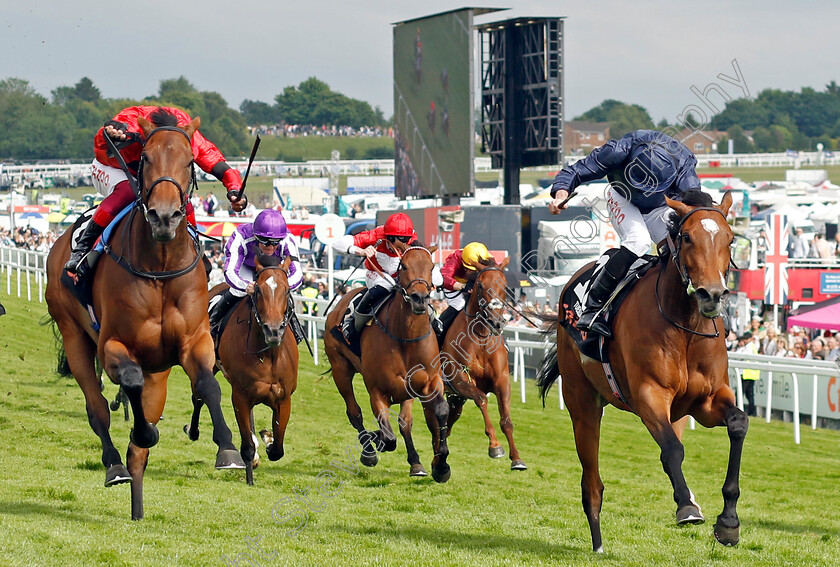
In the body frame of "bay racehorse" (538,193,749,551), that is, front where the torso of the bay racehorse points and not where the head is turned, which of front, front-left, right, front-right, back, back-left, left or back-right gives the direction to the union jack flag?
back-left

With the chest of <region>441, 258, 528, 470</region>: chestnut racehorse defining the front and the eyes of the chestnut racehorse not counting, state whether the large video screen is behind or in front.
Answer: behind

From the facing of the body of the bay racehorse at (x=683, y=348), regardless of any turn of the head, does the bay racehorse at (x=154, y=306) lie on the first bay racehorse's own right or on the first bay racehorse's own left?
on the first bay racehorse's own right

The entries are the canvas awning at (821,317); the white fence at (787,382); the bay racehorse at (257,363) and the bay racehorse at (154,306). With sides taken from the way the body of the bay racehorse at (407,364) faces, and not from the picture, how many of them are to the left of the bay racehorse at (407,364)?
2

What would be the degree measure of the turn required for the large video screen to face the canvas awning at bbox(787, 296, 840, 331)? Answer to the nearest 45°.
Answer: approximately 45° to its left

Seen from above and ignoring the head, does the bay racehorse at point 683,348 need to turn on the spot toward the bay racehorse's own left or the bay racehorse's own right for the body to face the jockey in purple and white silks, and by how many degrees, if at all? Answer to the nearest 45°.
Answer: approximately 180°

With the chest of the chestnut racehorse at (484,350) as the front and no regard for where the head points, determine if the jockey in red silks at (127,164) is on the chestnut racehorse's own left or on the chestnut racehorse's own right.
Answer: on the chestnut racehorse's own right

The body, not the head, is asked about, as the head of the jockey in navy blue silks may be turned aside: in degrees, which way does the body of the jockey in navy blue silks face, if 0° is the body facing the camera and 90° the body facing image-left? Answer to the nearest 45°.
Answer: approximately 315°

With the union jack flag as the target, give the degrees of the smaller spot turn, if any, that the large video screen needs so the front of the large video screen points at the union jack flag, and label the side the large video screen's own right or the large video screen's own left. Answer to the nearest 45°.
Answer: approximately 90° to the large video screen's own left

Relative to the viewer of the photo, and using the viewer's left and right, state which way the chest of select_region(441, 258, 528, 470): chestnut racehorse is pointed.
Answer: facing the viewer and to the right of the viewer

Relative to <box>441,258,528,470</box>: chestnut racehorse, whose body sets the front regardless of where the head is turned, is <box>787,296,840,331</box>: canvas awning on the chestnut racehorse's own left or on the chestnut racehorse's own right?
on the chestnut racehorse's own left

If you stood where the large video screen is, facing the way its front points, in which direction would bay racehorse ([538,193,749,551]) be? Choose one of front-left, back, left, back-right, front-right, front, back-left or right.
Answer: front-left

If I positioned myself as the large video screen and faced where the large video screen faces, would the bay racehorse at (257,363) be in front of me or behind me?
in front

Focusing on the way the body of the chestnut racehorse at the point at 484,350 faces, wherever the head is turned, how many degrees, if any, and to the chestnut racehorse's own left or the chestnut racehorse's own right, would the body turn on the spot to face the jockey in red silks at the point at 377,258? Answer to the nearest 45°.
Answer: approximately 90° to the chestnut racehorse's own right
